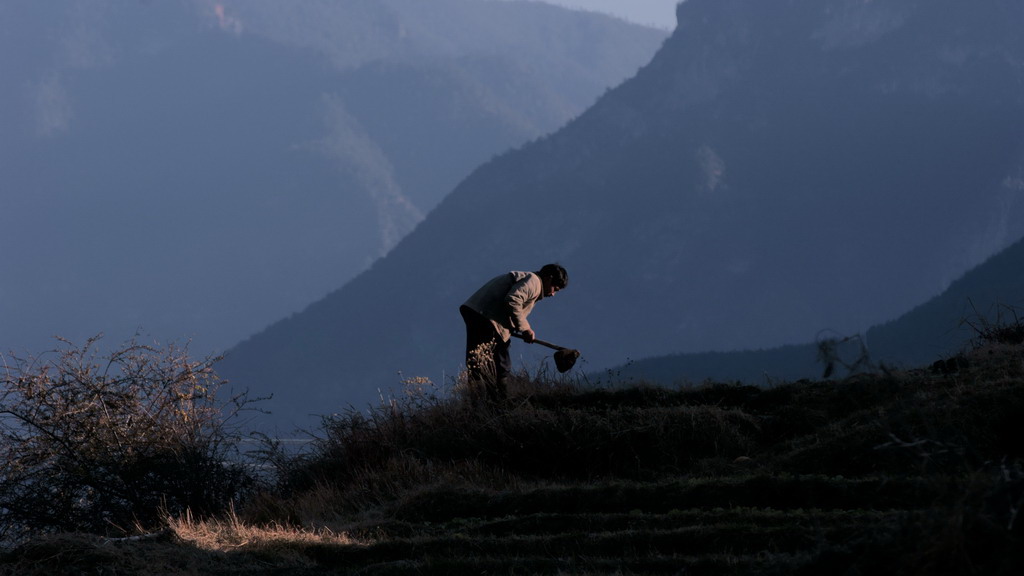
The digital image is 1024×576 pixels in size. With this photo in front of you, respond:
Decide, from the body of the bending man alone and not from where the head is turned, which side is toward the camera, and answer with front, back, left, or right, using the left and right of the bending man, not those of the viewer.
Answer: right

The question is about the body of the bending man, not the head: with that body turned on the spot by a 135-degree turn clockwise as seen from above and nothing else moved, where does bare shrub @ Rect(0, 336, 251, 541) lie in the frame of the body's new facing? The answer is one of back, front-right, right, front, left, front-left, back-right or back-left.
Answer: front-right

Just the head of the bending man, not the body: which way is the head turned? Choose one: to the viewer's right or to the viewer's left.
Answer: to the viewer's right
